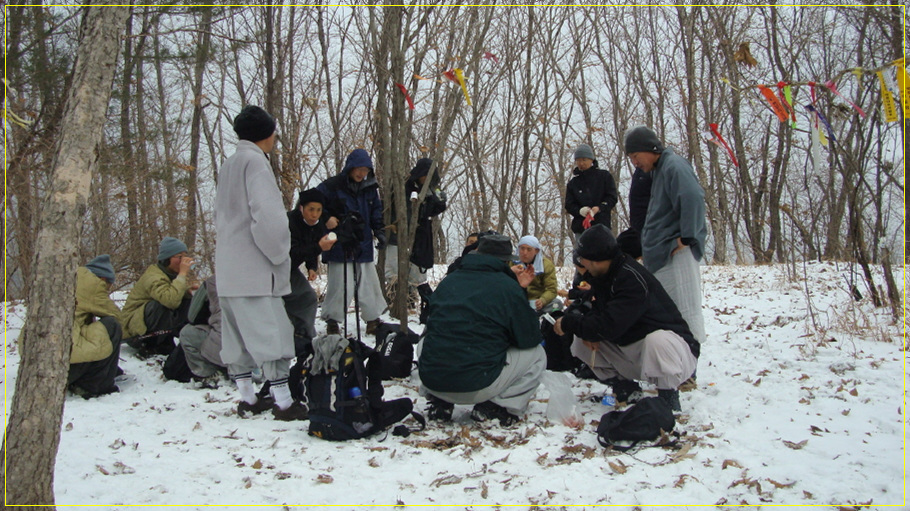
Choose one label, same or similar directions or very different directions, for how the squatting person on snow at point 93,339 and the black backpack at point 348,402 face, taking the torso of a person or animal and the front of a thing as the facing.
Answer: very different directions

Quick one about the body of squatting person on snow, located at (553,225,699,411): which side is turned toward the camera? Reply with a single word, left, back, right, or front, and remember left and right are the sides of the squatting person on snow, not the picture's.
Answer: left

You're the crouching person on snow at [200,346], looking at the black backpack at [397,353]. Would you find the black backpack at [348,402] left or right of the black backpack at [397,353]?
right

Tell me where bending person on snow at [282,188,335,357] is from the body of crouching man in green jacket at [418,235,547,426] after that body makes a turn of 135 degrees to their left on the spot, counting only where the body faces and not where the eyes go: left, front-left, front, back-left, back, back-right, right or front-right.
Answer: front-right

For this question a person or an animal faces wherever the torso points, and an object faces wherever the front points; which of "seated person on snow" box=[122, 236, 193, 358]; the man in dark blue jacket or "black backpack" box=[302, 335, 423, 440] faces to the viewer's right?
the seated person on snow

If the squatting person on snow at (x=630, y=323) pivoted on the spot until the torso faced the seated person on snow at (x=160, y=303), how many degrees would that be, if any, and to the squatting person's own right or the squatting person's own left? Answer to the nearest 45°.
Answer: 0° — they already face them

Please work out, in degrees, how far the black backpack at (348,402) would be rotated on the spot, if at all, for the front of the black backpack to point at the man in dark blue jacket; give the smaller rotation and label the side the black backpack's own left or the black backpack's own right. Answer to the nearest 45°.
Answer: approximately 135° to the black backpack's own right

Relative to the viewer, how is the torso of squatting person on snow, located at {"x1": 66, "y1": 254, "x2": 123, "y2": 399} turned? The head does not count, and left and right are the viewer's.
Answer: facing to the right of the viewer

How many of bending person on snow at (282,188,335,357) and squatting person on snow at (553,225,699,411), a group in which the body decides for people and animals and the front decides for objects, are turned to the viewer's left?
1

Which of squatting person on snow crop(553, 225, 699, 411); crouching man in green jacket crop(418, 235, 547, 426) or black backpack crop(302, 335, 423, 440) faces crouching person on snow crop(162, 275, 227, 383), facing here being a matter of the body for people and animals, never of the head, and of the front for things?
squatting person on snow crop(553, 225, 699, 411)

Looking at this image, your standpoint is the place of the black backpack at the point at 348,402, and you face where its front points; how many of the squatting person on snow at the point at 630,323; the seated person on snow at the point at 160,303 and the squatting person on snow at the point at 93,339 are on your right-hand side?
2

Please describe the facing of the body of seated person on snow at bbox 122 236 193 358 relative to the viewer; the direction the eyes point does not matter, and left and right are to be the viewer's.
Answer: facing to the right of the viewer

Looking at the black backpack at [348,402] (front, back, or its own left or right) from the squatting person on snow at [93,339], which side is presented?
right

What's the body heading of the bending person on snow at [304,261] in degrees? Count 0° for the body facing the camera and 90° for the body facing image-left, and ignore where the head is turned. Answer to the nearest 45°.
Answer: approximately 315°
